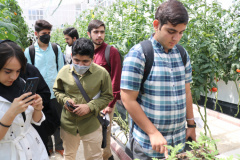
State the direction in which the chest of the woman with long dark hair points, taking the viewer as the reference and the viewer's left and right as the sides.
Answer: facing the viewer and to the right of the viewer
